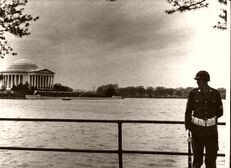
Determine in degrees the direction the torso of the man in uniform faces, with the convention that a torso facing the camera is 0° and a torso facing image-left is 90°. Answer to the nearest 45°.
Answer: approximately 0°
